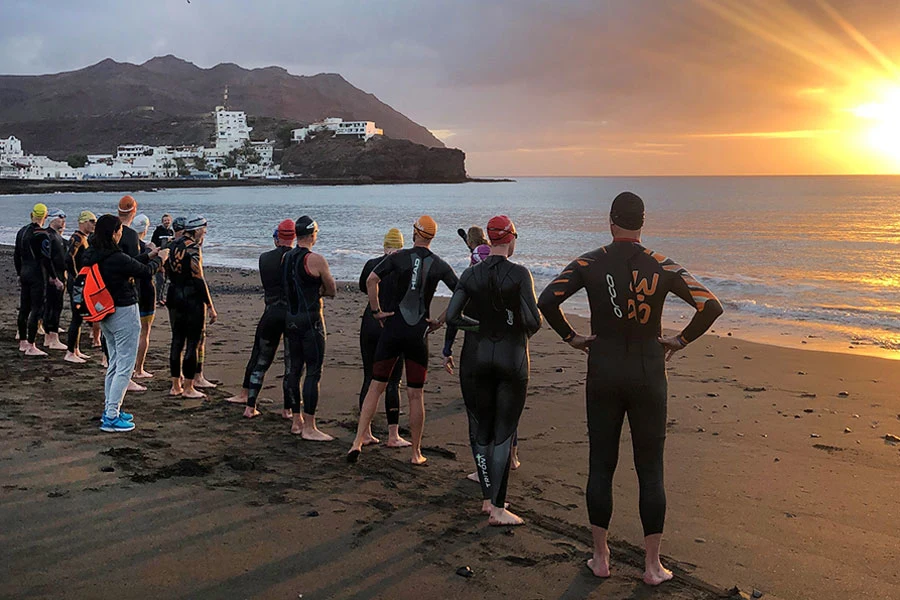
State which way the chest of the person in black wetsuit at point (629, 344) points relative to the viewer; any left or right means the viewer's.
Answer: facing away from the viewer

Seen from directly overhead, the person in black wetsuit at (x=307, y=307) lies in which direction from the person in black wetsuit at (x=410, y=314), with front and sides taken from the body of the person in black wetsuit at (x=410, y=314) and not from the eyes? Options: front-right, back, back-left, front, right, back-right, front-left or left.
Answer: front-left

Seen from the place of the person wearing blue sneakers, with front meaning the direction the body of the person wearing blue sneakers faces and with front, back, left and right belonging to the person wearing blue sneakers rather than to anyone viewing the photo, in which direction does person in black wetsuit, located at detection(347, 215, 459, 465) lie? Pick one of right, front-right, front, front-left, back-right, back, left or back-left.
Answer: front-right

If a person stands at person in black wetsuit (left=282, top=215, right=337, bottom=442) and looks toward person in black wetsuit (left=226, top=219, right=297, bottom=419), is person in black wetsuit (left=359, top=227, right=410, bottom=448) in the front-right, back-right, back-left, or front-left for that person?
back-right

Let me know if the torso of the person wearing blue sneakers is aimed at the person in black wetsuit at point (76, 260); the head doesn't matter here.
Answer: no

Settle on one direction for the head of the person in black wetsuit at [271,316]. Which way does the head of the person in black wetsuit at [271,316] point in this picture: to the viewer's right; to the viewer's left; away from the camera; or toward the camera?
away from the camera

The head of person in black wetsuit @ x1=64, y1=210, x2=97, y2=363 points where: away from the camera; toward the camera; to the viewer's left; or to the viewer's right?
to the viewer's right

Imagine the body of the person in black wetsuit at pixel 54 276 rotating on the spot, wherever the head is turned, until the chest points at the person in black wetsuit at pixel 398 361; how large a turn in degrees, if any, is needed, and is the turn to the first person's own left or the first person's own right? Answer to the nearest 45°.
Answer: approximately 45° to the first person's own right

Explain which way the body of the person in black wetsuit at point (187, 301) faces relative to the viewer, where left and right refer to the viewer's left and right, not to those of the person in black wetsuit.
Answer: facing away from the viewer and to the right of the viewer

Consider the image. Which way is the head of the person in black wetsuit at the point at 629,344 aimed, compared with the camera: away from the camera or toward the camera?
away from the camera

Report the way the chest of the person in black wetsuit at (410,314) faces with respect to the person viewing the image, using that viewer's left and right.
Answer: facing away from the viewer

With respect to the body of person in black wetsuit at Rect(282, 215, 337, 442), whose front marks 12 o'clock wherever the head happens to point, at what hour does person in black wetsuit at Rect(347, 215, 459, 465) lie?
person in black wetsuit at Rect(347, 215, 459, 465) is roughly at 3 o'clock from person in black wetsuit at Rect(282, 215, 337, 442).

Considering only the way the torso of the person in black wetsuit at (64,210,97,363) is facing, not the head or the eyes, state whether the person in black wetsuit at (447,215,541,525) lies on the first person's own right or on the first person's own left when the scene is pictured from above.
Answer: on the first person's own right

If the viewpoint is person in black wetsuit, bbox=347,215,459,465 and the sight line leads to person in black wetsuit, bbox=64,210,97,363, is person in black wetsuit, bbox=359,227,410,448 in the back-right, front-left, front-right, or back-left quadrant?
front-right

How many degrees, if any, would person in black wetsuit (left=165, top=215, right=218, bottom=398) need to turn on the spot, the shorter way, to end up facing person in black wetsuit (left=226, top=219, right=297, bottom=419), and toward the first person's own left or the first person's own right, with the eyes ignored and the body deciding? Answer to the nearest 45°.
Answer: approximately 90° to the first person's own right

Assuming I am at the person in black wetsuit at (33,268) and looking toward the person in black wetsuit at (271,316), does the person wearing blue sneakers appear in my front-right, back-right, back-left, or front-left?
front-right
